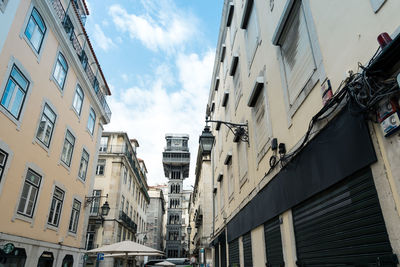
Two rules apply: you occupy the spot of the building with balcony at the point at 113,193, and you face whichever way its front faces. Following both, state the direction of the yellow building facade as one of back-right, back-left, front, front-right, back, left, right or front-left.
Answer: front-right

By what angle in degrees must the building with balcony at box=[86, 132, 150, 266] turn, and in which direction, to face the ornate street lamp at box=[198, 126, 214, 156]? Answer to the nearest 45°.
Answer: approximately 45° to its right

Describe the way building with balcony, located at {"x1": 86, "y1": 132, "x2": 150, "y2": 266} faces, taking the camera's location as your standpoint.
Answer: facing the viewer and to the right of the viewer

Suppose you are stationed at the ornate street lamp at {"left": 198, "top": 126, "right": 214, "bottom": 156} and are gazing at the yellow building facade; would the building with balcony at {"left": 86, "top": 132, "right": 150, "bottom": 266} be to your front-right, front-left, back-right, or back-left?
front-right

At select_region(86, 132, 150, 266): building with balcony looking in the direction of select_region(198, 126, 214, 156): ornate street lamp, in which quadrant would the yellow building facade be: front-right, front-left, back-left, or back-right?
front-right
